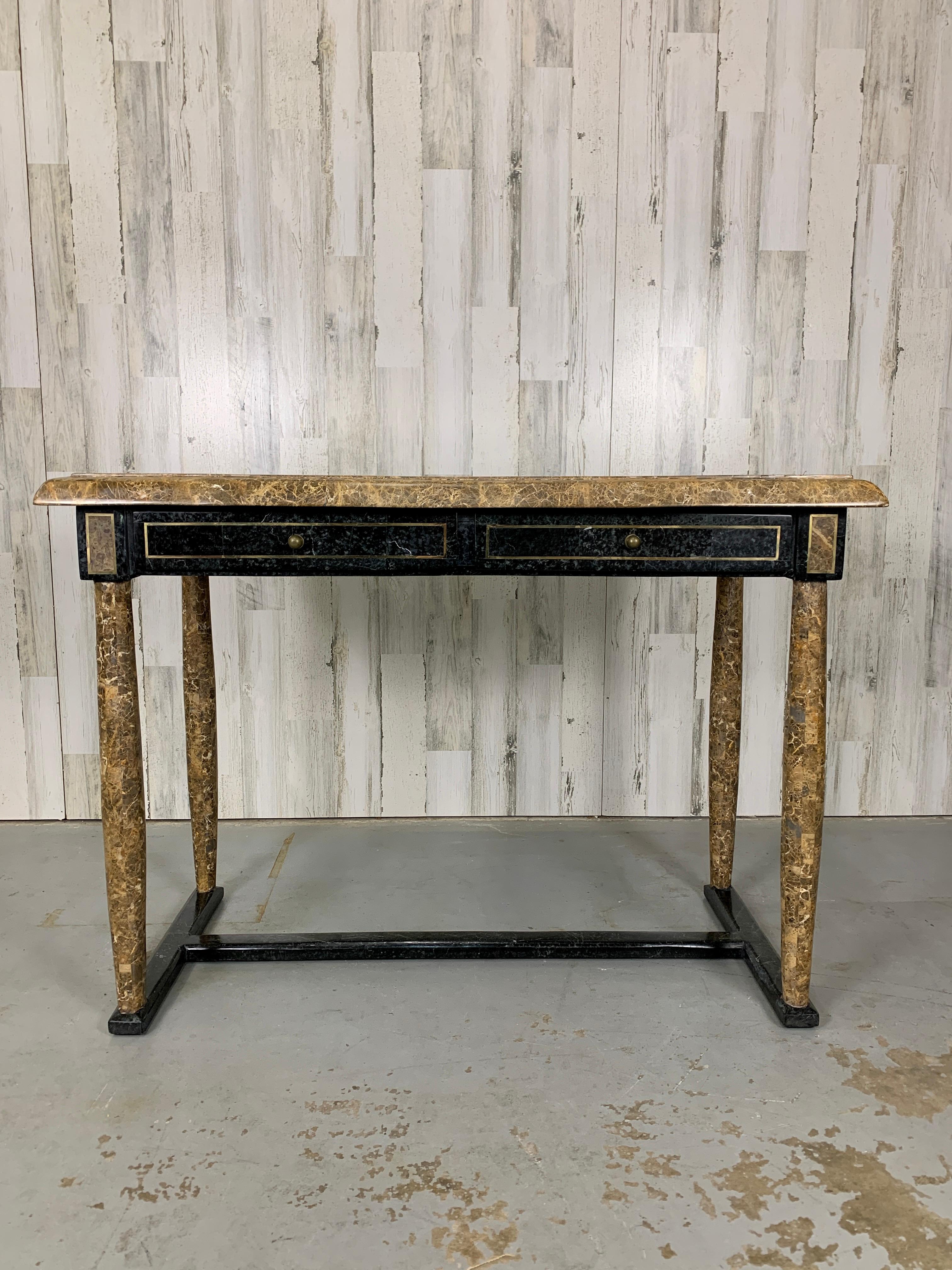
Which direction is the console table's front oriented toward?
toward the camera
